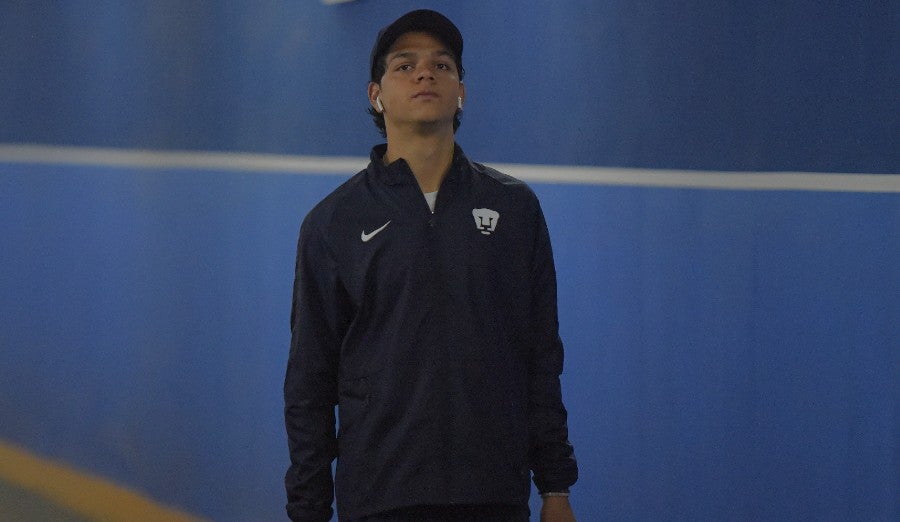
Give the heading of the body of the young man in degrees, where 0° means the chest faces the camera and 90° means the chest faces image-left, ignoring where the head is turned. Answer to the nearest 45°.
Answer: approximately 0°
